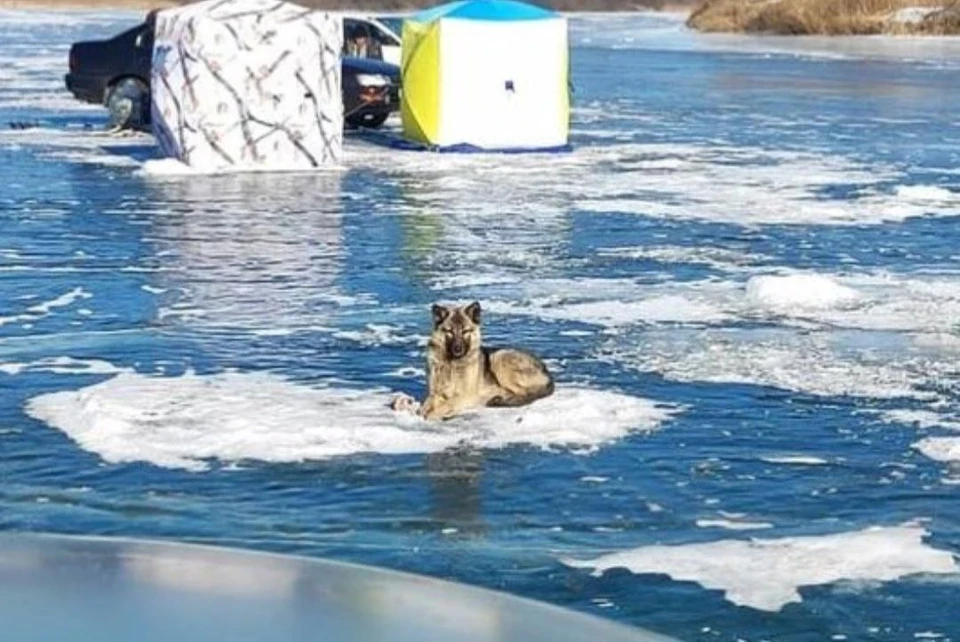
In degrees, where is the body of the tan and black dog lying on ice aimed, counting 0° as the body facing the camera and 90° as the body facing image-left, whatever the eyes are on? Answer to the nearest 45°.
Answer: approximately 45°

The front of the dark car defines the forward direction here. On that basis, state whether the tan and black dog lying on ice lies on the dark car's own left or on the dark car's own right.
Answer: on the dark car's own right

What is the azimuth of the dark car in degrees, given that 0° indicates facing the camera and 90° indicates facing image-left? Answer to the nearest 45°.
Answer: approximately 270°

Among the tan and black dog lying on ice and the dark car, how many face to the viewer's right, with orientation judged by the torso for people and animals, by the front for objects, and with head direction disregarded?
1

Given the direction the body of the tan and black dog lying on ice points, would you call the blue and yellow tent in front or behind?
behind

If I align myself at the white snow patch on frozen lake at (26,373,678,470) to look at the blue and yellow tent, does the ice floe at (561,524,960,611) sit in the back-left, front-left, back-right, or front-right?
back-right

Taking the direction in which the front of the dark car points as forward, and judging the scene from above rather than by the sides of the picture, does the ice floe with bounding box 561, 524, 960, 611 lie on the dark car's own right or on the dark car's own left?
on the dark car's own right

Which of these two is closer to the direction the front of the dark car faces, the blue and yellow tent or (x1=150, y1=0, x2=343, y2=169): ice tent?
the blue and yellow tent

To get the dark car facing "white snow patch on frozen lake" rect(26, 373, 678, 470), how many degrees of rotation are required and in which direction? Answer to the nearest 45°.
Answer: approximately 90° to its right

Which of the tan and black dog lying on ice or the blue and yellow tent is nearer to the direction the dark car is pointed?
the blue and yellow tent
